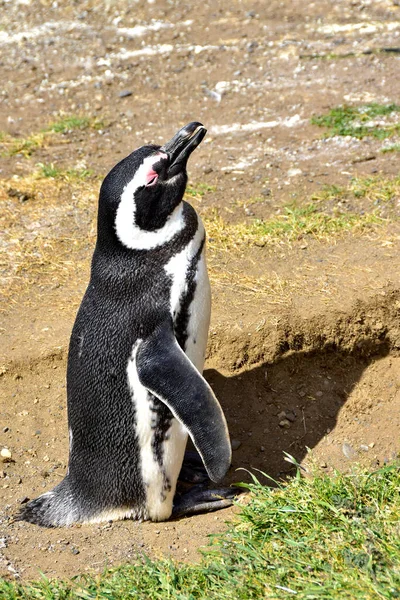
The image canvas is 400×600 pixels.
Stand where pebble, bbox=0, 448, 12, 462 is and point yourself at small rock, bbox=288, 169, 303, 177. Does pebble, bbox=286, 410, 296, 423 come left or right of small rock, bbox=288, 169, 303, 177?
right

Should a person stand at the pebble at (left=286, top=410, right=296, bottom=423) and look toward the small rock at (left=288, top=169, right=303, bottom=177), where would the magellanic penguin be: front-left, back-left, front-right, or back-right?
back-left

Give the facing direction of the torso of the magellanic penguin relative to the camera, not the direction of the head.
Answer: to the viewer's right
